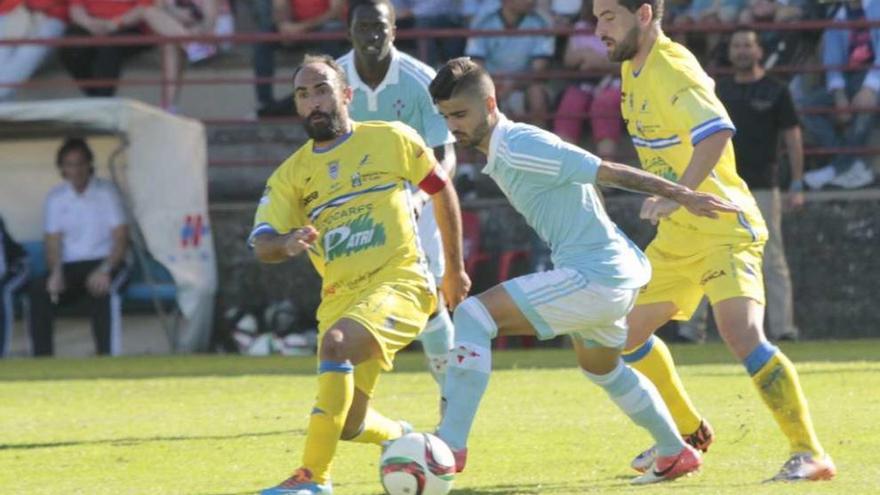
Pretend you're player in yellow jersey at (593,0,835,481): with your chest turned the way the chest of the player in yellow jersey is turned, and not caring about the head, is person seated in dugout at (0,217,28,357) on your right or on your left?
on your right

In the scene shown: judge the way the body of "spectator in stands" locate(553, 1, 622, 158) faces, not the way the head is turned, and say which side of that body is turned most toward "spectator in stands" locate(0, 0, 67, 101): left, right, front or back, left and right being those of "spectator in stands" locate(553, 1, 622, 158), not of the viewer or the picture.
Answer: right

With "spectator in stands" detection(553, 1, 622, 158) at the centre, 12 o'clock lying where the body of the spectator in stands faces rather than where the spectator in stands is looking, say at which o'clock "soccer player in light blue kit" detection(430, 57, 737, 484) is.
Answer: The soccer player in light blue kit is roughly at 12 o'clock from the spectator in stands.

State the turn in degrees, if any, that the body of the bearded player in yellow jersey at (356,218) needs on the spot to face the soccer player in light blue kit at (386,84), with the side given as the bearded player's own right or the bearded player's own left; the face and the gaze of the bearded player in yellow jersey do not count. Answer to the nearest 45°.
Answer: approximately 135° to the bearded player's own right

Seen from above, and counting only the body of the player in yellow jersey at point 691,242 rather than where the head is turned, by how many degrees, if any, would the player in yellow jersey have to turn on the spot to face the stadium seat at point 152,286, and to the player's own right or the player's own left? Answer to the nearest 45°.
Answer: approximately 90° to the player's own right

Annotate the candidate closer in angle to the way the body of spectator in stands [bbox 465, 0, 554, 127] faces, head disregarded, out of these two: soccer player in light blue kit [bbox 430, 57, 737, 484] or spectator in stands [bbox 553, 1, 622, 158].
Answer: the soccer player in light blue kit

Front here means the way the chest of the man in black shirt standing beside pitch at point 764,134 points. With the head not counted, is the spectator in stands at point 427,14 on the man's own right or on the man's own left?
on the man's own right
